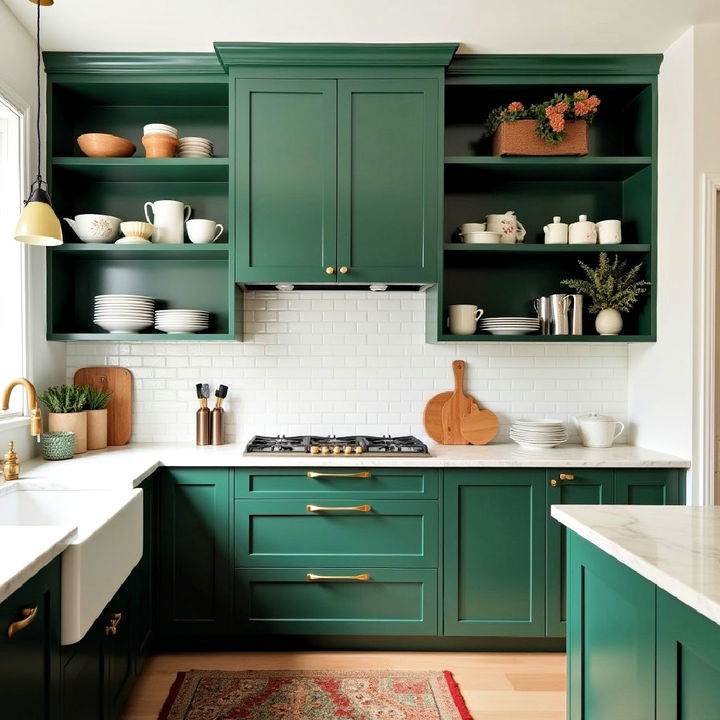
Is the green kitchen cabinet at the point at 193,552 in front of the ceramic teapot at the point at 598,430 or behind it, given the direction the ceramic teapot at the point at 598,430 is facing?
in front

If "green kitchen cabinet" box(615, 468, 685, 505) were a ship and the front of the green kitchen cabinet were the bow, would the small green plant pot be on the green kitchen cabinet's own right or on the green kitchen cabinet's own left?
on the green kitchen cabinet's own right

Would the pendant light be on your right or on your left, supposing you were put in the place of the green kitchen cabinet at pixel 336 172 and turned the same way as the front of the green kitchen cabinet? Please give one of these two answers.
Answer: on your right

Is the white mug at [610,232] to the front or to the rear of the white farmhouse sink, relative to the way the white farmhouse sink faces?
to the front

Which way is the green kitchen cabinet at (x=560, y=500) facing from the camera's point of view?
toward the camera

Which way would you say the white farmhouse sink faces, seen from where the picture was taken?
facing to the right of the viewer

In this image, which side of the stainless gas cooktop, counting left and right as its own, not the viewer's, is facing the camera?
front

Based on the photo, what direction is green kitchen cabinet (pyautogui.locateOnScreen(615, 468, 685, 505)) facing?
toward the camera

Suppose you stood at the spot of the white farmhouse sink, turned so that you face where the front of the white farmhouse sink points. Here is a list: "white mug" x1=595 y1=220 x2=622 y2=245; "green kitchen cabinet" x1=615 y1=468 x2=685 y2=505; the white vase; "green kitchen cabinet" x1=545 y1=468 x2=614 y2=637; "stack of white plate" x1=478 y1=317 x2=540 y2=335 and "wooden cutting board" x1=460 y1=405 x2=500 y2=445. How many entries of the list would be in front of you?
6
